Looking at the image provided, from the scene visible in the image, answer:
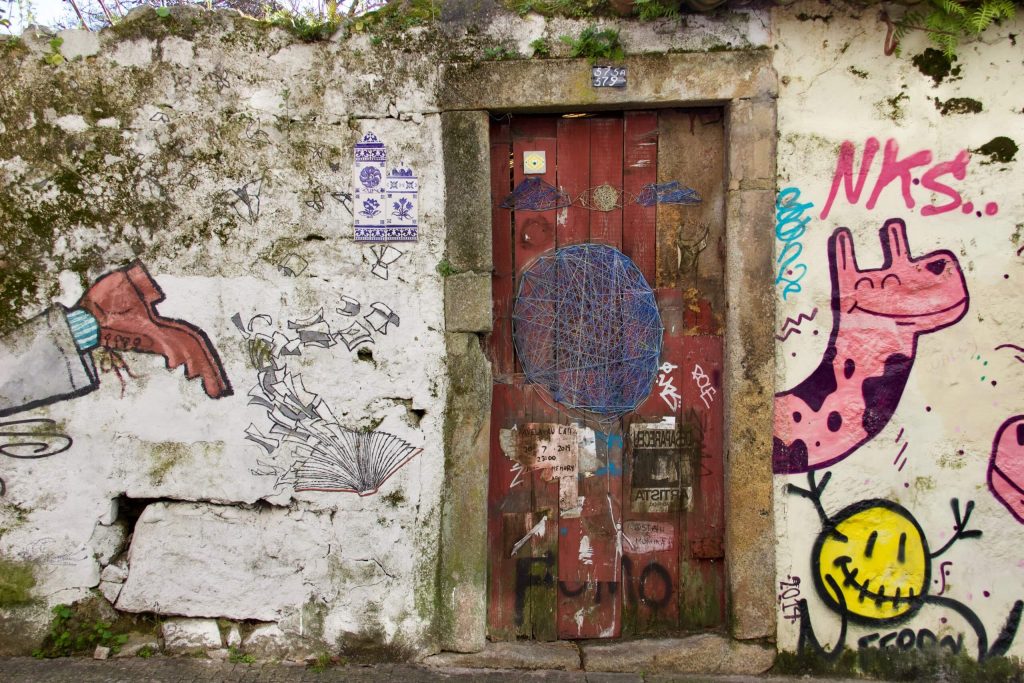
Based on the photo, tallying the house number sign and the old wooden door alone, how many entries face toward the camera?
2

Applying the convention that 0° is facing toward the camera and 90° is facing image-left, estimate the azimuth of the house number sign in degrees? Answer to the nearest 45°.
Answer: approximately 0°
